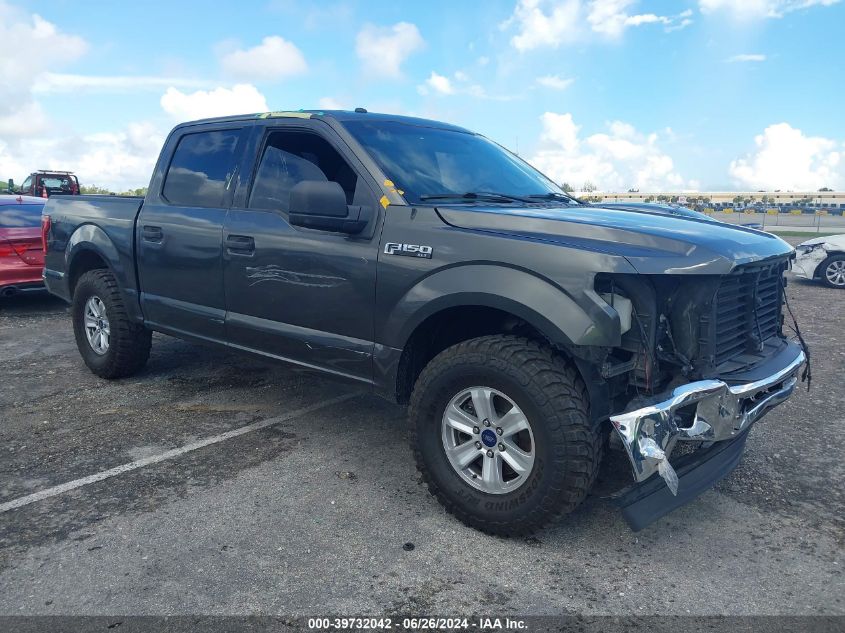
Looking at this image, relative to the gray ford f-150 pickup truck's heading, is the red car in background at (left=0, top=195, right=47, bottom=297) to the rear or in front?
to the rear

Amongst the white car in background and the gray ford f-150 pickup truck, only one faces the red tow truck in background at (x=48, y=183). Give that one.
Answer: the white car in background

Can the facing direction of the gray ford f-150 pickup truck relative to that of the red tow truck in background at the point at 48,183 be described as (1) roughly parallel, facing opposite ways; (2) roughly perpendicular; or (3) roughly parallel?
roughly perpendicular

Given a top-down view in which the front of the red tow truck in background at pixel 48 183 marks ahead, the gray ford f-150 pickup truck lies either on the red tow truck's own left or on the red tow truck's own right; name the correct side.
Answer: on the red tow truck's own left

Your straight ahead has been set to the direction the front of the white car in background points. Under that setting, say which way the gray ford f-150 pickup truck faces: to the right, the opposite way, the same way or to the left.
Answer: the opposite way

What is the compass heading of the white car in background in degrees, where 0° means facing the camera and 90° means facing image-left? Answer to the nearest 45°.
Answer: approximately 90°

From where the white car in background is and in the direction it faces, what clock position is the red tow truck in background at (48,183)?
The red tow truck in background is roughly at 12 o'clock from the white car in background.
